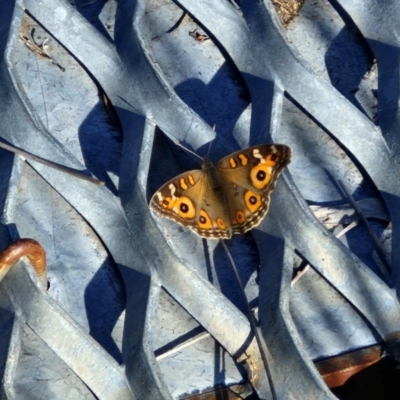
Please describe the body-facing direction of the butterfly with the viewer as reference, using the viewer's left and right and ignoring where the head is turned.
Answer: facing away from the viewer

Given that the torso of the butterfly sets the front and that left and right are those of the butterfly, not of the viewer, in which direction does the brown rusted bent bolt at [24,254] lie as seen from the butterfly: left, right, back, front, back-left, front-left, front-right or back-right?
back-left
